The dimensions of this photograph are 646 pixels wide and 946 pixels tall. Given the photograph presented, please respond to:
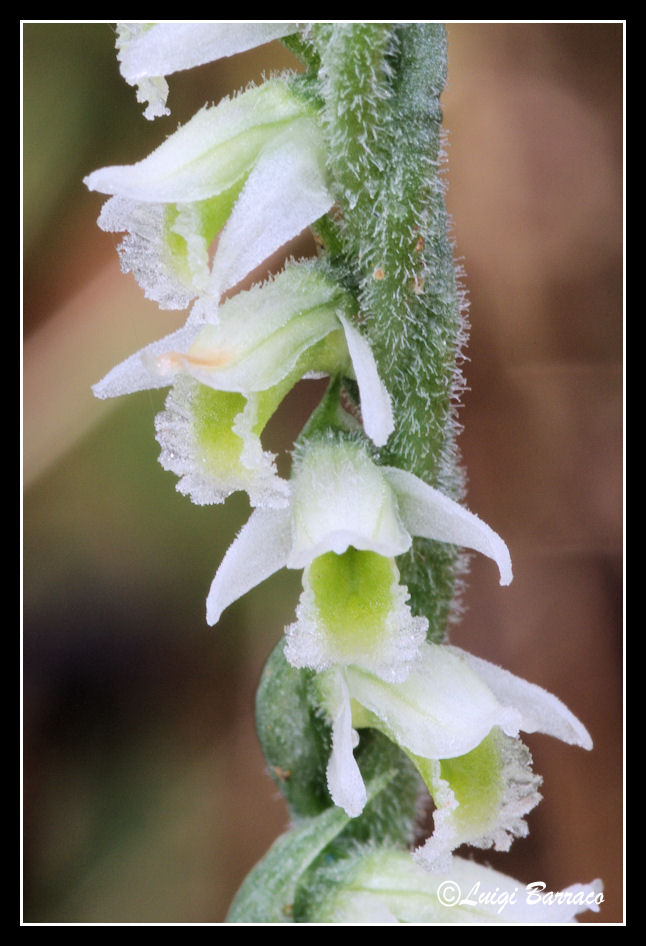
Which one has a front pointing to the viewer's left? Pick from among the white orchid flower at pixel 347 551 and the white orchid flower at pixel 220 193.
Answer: the white orchid flower at pixel 220 193

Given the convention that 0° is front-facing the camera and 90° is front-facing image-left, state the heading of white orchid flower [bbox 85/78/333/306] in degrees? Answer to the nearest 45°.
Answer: approximately 90°

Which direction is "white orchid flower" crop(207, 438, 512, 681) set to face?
toward the camera

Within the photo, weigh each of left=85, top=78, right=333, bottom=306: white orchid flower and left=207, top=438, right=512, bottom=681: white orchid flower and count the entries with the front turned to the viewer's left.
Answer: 1
